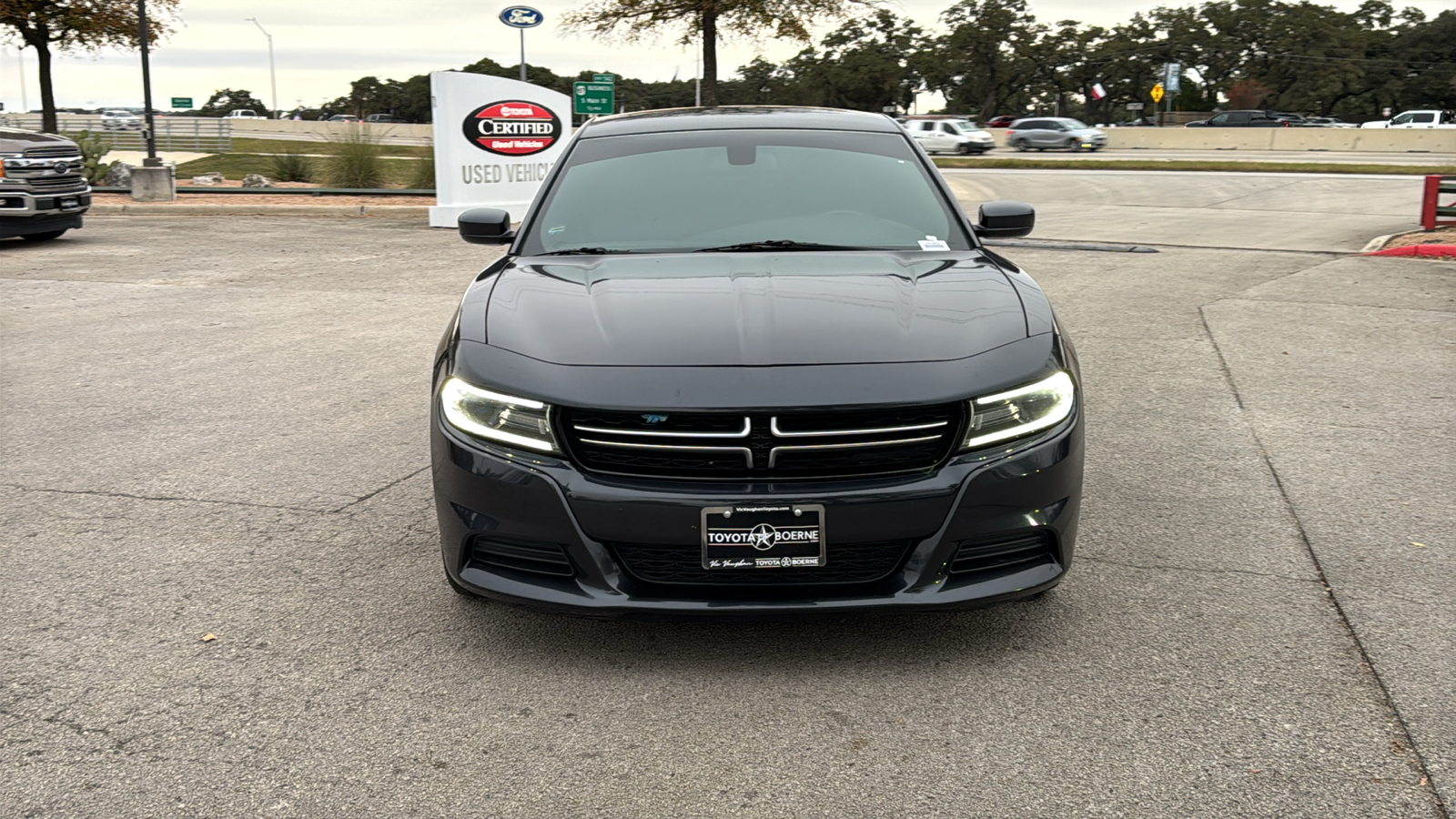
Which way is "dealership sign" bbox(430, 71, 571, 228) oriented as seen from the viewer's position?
toward the camera

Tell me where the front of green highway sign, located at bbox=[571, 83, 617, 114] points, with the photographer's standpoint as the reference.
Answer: facing the viewer

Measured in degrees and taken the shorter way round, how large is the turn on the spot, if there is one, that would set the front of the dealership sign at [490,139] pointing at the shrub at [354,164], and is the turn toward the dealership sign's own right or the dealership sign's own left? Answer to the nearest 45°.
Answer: approximately 135° to the dealership sign's own right

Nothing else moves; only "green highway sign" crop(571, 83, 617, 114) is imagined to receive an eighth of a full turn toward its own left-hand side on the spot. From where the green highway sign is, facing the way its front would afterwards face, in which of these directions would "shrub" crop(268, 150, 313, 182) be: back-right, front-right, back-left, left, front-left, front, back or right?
right

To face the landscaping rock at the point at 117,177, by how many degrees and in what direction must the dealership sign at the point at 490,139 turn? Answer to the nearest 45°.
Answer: approximately 135° to its right

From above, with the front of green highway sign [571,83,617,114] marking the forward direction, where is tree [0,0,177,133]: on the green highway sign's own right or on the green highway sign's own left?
on the green highway sign's own right

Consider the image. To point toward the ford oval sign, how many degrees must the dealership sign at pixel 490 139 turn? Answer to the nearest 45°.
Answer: approximately 180°

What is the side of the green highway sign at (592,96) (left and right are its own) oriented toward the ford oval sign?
front

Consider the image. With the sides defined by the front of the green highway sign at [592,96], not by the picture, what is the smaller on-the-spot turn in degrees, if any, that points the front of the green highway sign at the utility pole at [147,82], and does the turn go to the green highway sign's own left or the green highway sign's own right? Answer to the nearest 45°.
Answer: approximately 45° to the green highway sign's own right

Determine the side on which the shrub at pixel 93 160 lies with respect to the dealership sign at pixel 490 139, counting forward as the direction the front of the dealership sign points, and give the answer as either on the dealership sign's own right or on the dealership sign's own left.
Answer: on the dealership sign's own right

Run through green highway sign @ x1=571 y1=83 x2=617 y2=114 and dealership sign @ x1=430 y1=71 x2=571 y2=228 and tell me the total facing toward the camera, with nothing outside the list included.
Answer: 2

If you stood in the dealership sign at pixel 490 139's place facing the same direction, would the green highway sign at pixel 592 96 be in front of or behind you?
behind

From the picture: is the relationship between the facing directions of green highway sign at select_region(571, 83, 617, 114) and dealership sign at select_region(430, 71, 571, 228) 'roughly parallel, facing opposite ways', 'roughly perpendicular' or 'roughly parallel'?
roughly parallel
